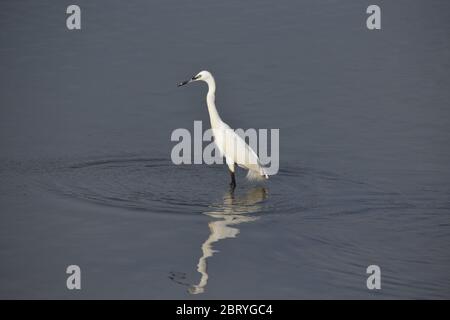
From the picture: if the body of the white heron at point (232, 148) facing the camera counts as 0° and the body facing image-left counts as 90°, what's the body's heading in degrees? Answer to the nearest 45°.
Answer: approximately 90°
